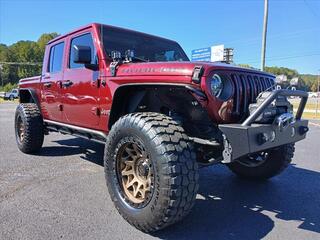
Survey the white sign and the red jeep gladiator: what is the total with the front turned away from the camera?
0

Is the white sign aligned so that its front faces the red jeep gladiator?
yes

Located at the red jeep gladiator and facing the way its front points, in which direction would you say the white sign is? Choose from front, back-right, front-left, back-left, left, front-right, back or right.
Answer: back-left

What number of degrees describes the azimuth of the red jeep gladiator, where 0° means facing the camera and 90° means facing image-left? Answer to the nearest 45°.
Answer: approximately 315°

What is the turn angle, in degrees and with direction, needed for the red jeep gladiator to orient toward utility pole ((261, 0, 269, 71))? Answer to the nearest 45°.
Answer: approximately 135° to its left
